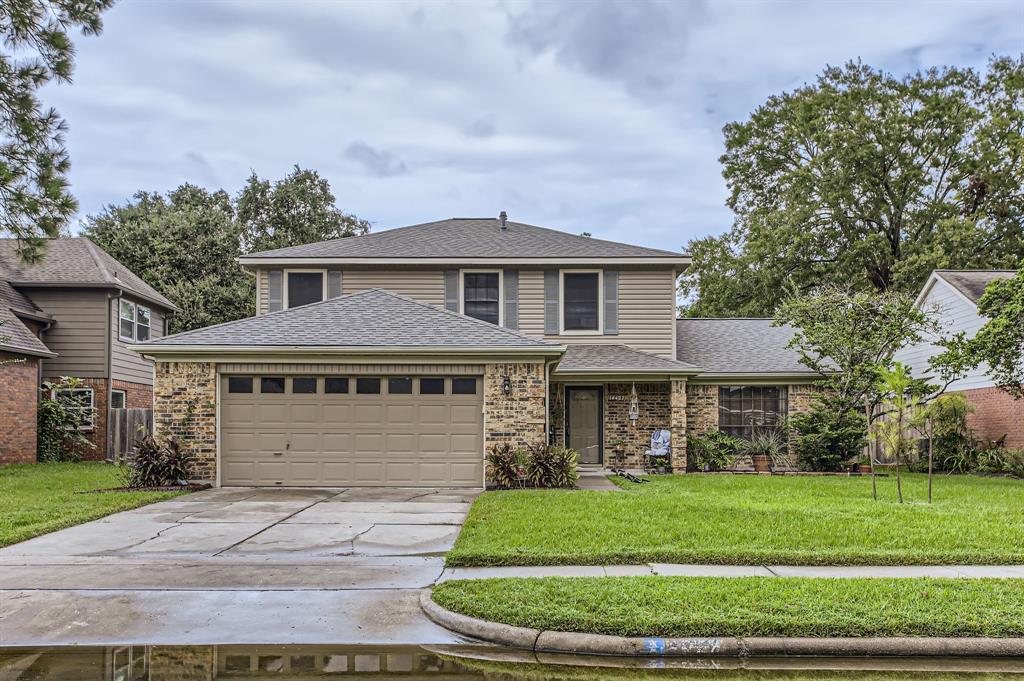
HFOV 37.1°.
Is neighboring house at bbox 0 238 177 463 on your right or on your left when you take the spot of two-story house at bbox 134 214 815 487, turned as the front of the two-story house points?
on your right

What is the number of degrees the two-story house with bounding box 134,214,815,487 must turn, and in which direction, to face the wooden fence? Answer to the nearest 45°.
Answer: approximately 135° to its right

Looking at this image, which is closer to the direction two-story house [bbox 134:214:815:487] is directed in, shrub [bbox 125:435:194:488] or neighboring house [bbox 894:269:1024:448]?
the shrub

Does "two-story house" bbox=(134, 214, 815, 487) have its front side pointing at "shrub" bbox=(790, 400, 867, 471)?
no

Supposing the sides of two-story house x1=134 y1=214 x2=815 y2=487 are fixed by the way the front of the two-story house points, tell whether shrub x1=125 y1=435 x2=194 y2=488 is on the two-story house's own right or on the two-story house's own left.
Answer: on the two-story house's own right

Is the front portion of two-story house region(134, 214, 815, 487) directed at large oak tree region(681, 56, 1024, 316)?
no

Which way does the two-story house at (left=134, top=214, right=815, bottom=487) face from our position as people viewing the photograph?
facing the viewer

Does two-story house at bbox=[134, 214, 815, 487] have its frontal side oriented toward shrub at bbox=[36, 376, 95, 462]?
no

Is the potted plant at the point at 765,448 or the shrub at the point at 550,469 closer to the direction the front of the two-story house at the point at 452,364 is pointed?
the shrub

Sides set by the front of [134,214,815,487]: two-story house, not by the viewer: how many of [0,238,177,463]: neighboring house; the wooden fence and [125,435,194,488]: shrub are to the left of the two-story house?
0

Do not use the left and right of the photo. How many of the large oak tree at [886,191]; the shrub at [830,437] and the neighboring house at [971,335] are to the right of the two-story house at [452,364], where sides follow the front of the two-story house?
0

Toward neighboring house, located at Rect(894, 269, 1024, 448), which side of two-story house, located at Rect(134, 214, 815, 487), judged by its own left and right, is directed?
left
